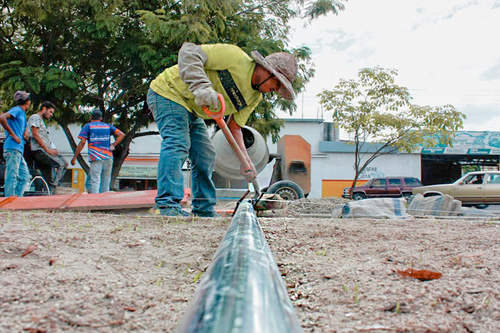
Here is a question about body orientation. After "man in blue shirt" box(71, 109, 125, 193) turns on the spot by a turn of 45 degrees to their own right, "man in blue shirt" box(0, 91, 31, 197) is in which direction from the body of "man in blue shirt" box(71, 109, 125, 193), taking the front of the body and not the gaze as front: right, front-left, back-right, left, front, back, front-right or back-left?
back

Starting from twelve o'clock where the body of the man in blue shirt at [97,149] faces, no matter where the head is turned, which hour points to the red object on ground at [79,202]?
The red object on ground is roughly at 6 o'clock from the man in blue shirt.

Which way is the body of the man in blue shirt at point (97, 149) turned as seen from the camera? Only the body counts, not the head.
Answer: away from the camera

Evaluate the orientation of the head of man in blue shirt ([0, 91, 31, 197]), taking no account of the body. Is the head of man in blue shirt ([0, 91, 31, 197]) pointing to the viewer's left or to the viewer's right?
to the viewer's right

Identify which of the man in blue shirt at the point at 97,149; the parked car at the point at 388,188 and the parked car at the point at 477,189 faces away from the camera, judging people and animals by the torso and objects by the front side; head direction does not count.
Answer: the man in blue shirt

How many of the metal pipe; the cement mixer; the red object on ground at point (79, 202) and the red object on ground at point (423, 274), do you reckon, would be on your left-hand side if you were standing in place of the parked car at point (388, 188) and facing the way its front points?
4

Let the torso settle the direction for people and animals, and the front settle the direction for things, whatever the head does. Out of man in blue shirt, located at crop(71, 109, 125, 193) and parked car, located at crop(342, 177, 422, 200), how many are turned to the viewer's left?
1

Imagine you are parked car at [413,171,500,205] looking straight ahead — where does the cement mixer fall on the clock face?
The cement mixer is roughly at 10 o'clock from the parked car.

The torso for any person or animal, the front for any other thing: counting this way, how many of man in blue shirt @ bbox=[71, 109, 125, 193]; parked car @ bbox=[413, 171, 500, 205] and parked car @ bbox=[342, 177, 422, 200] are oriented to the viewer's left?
2

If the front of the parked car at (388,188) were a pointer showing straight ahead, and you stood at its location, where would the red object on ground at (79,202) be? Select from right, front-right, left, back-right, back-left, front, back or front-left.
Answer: left

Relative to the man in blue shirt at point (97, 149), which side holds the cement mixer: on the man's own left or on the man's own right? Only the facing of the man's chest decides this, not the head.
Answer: on the man's own right

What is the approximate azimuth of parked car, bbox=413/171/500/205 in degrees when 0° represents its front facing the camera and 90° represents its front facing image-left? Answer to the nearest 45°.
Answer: approximately 90°

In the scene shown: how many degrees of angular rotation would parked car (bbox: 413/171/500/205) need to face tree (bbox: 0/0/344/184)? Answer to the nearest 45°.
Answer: approximately 45° to its left

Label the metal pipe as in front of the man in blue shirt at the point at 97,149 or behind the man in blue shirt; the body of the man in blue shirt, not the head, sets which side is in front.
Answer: behind

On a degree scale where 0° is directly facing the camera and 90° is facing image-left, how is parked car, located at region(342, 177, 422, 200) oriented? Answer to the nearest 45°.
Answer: approximately 90°
